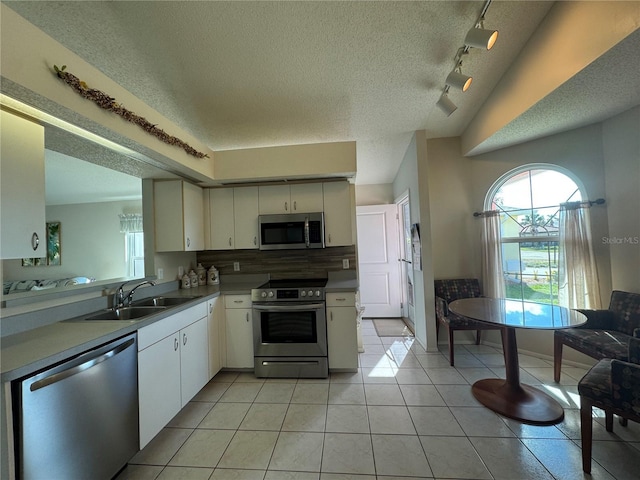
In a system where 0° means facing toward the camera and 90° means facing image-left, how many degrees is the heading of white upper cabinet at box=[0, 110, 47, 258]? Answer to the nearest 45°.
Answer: approximately 315°

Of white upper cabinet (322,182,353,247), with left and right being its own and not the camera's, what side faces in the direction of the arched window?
left

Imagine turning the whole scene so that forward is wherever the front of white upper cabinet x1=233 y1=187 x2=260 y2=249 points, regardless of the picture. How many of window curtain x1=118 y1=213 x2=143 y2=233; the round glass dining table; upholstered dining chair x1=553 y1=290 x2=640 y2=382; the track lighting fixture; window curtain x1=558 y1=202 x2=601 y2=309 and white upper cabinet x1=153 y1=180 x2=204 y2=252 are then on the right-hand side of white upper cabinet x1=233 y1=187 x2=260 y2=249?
2

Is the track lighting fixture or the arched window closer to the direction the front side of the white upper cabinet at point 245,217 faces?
the track lighting fixture

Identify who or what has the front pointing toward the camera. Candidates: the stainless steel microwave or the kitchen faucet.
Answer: the stainless steel microwave

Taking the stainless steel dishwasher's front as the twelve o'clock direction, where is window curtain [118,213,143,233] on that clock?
The window curtain is roughly at 8 o'clock from the stainless steel dishwasher.

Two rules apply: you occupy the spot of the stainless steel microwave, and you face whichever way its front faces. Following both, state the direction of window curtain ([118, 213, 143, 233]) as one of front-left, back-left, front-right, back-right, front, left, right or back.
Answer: right

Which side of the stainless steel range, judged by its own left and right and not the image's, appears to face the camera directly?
front

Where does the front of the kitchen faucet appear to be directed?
to the viewer's right

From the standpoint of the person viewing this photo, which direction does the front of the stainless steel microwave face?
facing the viewer

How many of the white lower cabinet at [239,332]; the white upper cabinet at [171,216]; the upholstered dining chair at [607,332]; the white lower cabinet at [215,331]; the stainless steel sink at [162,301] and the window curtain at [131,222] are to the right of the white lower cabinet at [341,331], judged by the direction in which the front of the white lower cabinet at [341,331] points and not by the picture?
5

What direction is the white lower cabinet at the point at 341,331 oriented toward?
toward the camera

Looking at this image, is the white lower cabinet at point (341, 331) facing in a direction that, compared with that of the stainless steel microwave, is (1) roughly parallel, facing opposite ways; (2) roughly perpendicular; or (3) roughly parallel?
roughly parallel

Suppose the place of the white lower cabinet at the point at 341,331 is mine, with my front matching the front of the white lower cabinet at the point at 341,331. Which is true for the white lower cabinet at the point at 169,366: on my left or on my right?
on my right

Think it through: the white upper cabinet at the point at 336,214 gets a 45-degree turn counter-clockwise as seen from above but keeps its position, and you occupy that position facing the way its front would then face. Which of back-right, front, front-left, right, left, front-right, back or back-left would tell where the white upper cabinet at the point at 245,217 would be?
back-right

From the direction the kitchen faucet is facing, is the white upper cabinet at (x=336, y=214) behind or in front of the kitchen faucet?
in front

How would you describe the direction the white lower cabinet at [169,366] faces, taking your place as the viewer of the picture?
facing the viewer and to the right of the viewer

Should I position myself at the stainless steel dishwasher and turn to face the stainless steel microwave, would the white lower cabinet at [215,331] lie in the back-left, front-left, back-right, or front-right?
front-left

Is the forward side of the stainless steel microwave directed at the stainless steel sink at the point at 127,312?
no
